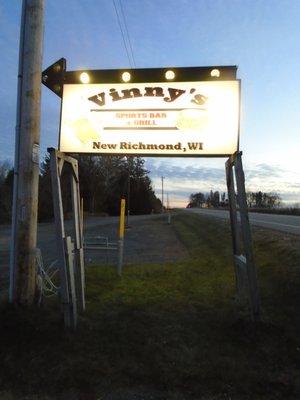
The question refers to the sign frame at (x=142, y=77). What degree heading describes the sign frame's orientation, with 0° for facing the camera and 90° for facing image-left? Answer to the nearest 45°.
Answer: approximately 0°

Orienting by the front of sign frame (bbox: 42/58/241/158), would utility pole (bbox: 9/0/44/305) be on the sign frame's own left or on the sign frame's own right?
on the sign frame's own right
